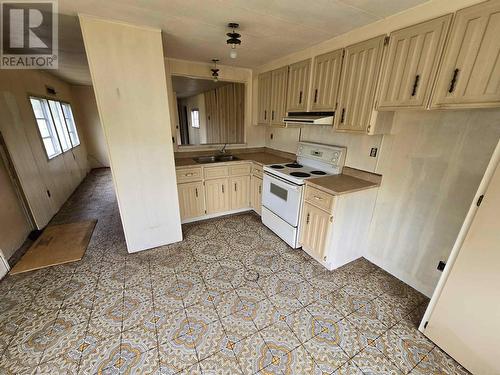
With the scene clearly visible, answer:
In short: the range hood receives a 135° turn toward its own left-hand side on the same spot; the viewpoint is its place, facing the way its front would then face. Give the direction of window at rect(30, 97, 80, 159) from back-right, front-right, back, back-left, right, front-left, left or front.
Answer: back

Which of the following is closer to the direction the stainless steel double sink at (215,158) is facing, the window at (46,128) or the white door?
the white door

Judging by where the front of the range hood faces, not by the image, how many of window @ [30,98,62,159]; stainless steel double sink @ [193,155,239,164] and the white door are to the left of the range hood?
1

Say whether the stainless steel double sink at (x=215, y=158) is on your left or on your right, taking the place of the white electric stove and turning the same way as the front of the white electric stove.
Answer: on your right

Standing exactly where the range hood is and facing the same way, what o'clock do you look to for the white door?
The white door is roughly at 9 o'clock from the range hood.

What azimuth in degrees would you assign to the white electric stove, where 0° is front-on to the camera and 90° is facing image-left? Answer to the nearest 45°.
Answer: approximately 45°

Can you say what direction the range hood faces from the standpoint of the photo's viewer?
facing the viewer and to the left of the viewer

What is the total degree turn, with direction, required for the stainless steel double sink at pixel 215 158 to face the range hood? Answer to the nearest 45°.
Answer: approximately 45° to its left

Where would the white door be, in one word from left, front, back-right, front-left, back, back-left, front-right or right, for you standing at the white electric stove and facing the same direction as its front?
left

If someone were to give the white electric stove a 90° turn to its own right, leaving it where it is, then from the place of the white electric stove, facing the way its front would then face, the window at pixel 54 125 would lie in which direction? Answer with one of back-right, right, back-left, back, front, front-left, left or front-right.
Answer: front-left

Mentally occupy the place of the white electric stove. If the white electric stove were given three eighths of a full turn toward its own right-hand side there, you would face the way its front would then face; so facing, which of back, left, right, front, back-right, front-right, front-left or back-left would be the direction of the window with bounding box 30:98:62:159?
left

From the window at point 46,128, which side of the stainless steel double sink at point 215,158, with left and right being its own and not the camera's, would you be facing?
right

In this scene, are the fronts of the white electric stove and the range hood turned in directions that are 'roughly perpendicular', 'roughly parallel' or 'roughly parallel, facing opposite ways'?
roughly parallel

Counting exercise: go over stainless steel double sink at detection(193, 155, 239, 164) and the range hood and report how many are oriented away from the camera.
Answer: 0

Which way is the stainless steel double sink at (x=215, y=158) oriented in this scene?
toward the camera

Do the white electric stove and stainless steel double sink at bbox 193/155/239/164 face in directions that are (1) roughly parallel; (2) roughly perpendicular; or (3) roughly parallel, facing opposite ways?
roughly perpendicular

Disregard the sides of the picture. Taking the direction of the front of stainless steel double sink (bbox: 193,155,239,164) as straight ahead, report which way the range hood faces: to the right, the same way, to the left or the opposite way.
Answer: to the right
